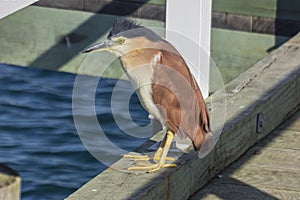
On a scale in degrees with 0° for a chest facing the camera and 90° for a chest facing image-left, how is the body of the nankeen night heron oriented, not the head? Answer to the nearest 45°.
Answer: approximately 90°

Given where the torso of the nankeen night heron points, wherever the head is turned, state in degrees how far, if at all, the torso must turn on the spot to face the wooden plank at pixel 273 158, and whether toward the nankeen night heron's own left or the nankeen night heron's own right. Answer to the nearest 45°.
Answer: approximately 135° to the nankeen night heron's own right

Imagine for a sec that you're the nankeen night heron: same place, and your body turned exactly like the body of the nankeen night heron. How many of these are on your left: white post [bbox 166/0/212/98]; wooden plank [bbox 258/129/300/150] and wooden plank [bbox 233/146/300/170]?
0

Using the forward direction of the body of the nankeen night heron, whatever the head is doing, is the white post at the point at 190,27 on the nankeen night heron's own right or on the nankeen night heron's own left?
on the nankeen night heron's own right

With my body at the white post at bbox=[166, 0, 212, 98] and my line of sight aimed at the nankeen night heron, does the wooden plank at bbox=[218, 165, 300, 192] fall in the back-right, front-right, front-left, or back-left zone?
front-left
